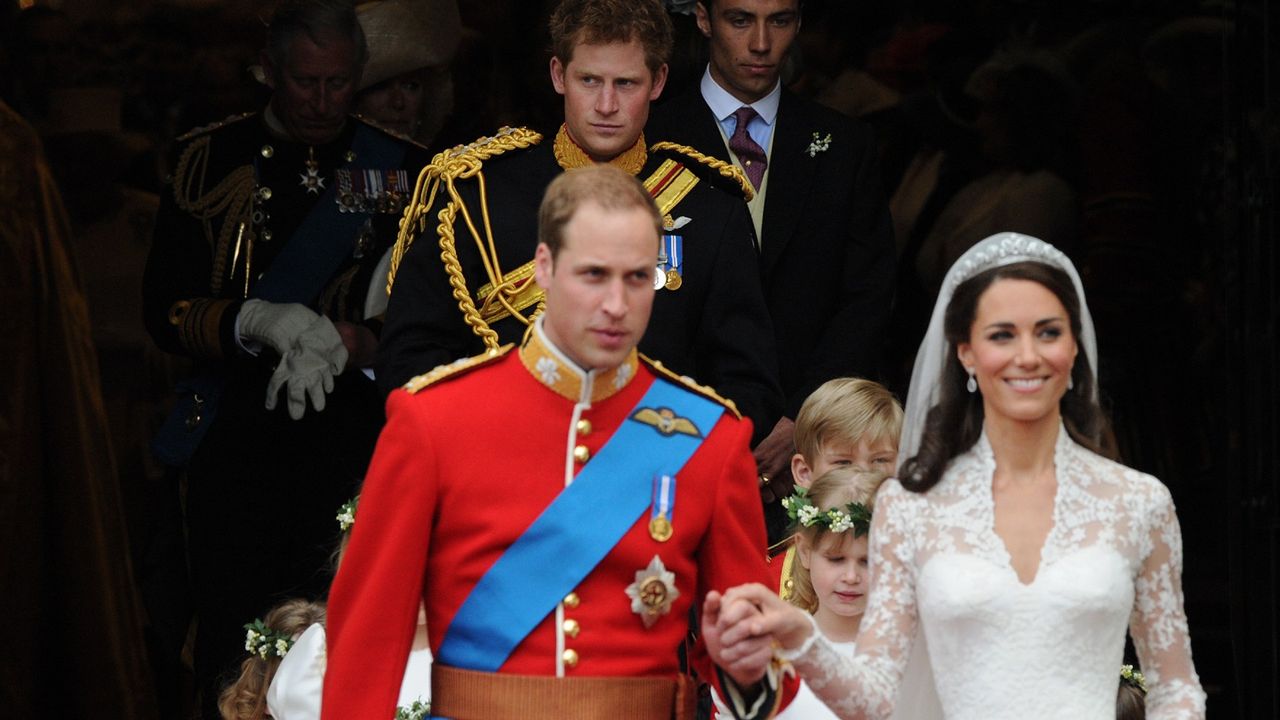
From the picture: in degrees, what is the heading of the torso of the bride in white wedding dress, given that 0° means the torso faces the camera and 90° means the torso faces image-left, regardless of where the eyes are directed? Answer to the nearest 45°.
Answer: approximately 0°

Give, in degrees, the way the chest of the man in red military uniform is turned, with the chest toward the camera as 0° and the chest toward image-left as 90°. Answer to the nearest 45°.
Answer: approximately 0°
